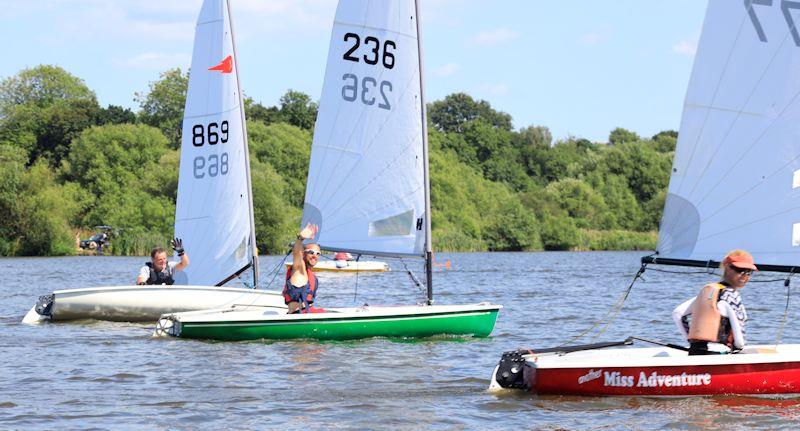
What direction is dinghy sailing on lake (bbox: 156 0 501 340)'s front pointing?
to the viewer's right

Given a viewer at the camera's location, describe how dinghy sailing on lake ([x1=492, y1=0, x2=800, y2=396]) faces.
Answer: facing to the right of the viewer

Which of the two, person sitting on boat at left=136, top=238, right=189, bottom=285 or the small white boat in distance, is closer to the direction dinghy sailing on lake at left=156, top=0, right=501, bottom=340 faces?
the small white boat in distance

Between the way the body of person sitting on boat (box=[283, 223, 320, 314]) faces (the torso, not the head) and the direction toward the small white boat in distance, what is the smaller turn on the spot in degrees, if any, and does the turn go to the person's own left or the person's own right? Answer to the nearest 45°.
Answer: approximately 135° to the person's own left

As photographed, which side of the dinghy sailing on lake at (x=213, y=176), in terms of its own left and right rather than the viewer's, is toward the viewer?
right

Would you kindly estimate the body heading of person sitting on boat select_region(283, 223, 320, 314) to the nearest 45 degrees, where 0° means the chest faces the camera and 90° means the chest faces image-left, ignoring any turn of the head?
approximately 315°

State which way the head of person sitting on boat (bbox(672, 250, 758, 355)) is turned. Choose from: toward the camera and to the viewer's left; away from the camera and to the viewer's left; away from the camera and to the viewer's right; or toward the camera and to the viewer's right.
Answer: toward the camera and to the viewer's right

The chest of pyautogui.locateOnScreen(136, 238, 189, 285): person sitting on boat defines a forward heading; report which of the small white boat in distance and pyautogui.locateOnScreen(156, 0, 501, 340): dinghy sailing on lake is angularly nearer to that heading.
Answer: the dinghy sailing on lake
